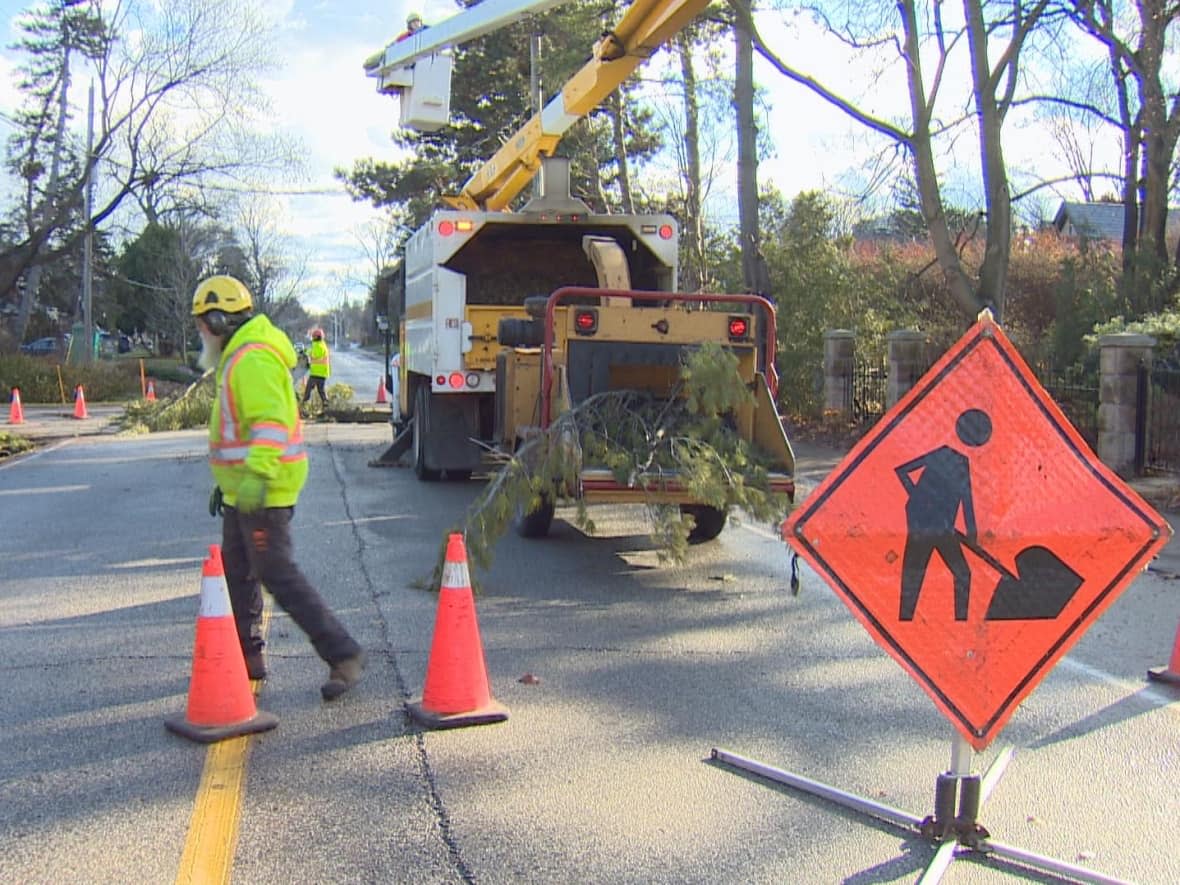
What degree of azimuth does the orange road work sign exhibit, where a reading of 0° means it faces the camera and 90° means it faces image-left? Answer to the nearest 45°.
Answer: approximately 0°

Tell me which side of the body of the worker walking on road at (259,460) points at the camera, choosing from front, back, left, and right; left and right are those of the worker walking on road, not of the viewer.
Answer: left

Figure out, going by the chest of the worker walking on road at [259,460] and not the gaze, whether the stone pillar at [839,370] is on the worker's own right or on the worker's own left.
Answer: on the worker's own right

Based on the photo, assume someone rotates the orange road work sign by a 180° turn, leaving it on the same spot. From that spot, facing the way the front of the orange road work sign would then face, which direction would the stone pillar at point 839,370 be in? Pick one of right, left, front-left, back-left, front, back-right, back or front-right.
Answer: front

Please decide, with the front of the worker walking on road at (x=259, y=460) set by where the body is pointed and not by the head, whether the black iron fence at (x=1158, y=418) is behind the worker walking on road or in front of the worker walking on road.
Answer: behind

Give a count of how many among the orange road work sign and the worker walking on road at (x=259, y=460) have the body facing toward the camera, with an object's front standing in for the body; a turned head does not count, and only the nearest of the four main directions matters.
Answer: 1

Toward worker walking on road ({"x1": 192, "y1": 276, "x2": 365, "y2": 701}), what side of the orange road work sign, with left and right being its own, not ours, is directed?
right
